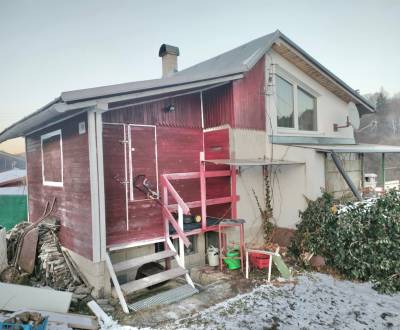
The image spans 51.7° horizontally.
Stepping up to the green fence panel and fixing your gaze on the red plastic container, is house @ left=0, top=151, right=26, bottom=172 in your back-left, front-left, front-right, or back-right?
back-left

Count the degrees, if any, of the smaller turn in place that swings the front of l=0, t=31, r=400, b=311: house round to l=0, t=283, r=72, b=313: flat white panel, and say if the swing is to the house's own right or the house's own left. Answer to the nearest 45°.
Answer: approximately 90° to the house's own right

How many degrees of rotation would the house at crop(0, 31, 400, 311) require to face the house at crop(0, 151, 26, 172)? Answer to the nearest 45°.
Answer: approximately 180°

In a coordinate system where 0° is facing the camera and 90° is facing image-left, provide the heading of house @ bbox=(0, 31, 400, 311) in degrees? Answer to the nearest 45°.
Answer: approximately 315°

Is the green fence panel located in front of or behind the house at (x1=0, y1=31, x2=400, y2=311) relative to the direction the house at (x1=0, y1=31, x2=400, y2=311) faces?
behind
